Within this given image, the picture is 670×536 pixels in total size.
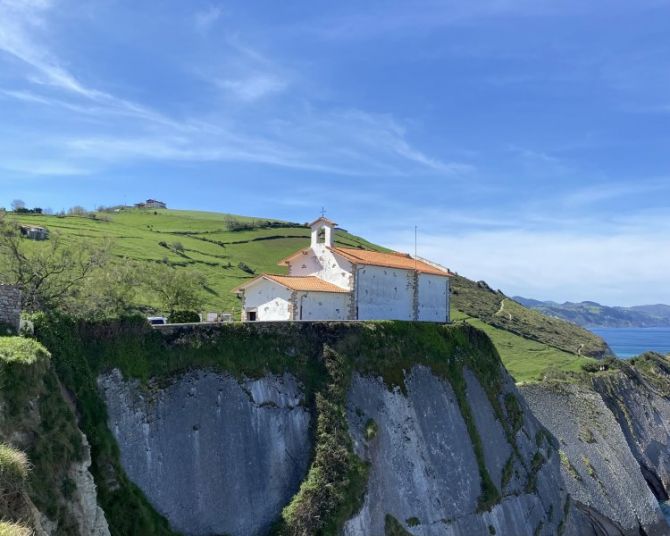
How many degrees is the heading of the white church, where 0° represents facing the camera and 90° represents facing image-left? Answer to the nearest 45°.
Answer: approximately 45°

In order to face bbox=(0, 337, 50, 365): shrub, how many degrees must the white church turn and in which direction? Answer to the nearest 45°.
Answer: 0° — it already faces it

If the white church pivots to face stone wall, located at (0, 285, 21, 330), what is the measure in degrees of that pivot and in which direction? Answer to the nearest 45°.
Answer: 0° — it already faces it

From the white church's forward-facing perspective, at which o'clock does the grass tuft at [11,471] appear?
The grass tuft is roughly at 11 o'clock from the white church.
